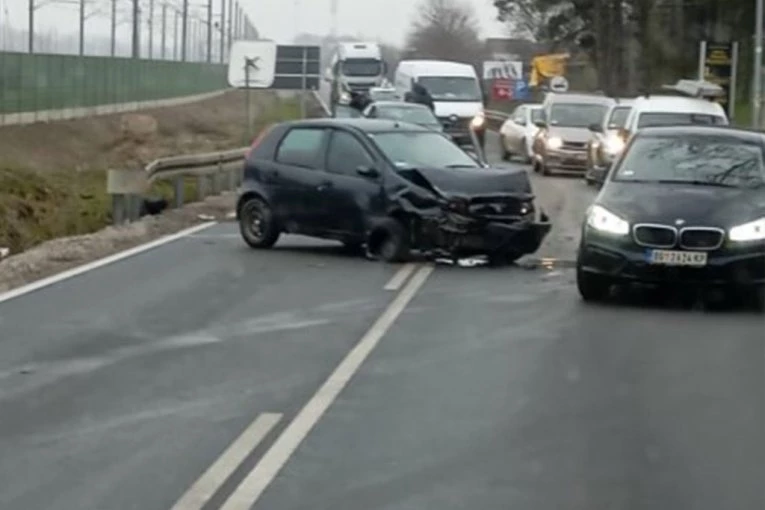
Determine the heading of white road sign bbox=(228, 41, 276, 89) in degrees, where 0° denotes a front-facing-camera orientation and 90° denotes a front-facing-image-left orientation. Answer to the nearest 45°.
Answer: approximately 0°

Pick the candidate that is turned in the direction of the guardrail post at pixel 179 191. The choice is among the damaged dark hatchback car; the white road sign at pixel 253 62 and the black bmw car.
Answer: the white road sign

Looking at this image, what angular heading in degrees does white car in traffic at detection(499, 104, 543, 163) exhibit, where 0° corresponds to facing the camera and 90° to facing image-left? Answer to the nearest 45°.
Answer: approximately 45°

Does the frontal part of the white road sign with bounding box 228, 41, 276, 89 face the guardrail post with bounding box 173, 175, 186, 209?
yes

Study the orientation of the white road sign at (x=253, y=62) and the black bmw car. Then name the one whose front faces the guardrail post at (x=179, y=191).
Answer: the white road sign

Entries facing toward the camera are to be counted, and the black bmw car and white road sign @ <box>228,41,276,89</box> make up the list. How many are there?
2

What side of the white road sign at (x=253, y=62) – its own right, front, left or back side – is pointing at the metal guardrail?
back

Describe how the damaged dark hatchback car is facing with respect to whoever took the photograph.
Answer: facing the viewer and to the right of the viewer
